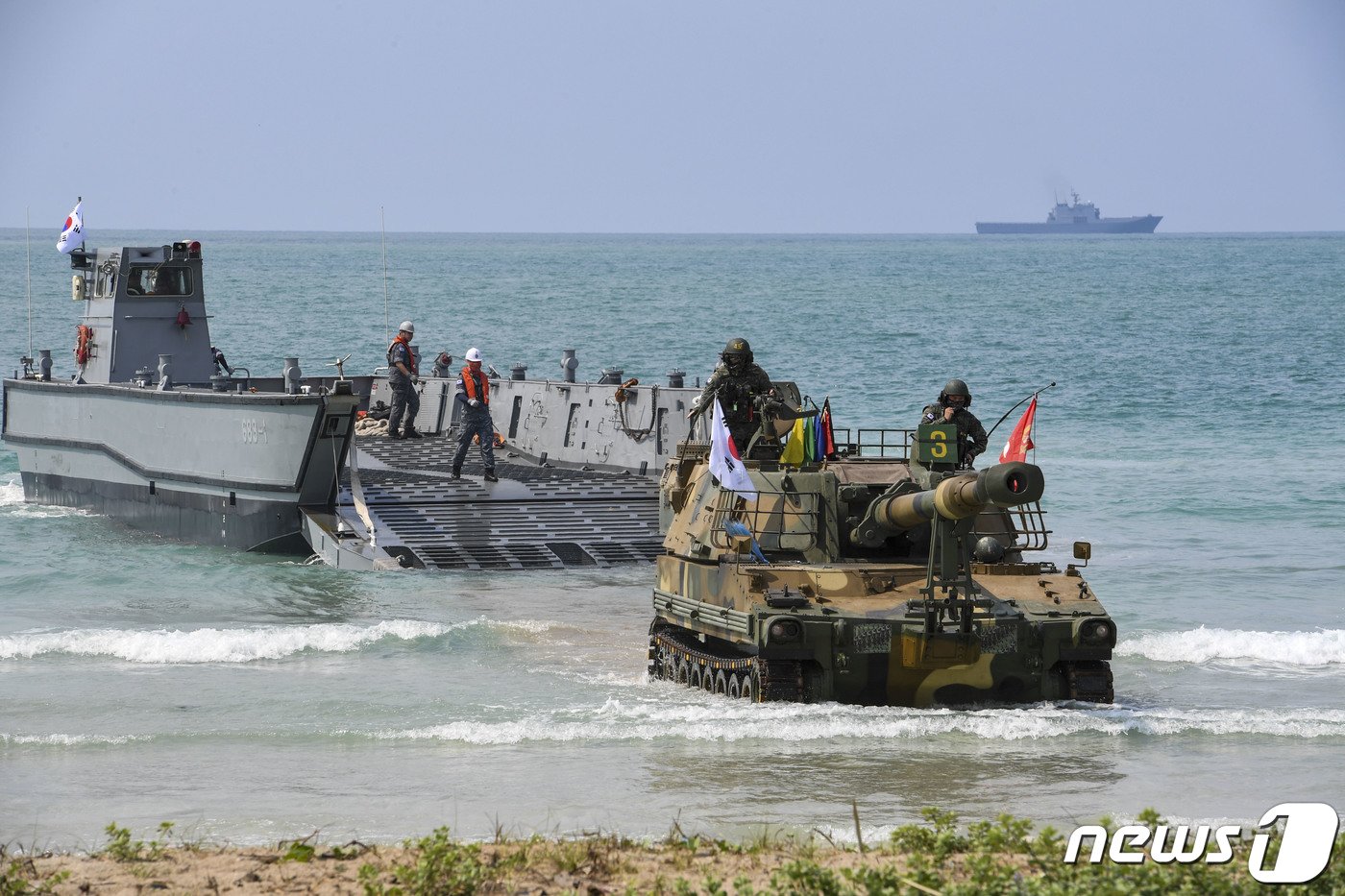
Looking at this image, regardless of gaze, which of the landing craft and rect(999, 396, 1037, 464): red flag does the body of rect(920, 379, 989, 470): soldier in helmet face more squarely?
the red flag

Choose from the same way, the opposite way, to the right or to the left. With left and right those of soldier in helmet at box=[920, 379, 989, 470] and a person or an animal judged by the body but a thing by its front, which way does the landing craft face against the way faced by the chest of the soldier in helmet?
to the left

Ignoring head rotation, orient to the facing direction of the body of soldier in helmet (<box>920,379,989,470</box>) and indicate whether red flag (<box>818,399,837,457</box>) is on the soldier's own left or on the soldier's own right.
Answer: on the soldier's own right

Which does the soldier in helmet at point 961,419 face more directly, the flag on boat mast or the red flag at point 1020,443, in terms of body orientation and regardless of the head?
the red flag

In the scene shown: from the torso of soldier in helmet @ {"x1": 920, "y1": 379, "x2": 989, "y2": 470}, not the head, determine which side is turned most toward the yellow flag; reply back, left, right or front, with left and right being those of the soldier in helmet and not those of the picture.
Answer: right

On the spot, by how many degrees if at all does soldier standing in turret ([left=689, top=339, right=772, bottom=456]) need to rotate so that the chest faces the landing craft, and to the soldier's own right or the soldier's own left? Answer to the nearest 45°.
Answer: approximately 135° to the soldier's own right

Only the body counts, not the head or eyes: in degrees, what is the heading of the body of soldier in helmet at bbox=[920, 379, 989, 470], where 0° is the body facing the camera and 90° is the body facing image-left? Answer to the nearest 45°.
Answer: approximately 0°

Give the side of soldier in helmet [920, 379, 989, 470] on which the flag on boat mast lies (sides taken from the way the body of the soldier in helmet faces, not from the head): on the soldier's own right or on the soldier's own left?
on the soldier's own right

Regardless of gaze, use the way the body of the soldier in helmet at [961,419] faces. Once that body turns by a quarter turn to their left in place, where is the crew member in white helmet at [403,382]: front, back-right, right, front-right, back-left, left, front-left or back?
back-left

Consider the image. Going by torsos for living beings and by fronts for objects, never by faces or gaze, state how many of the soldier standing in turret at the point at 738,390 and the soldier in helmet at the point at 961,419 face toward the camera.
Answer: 2

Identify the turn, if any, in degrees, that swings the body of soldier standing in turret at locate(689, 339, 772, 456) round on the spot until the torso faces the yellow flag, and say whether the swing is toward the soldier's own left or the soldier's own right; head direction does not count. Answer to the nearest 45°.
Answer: approximately 45° to the soldier's own left
